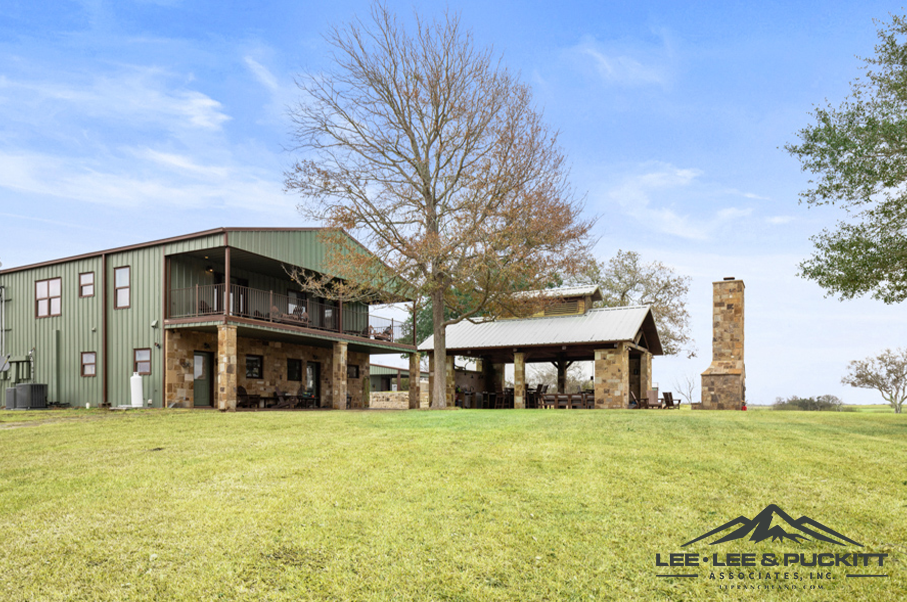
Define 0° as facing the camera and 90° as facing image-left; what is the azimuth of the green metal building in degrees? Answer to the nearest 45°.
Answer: approximately 315°
